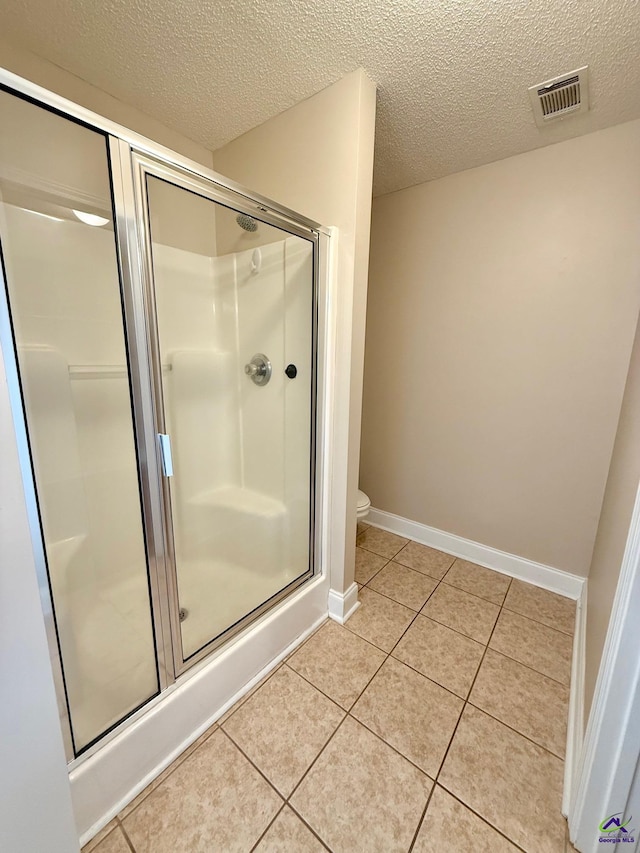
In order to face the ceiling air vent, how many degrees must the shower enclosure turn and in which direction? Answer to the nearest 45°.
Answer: approximately 45° to its left

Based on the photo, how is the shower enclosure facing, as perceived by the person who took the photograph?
facing the viewer and to the right of the viewer

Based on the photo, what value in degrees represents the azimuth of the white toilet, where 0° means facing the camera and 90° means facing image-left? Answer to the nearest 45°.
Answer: approximately 315°

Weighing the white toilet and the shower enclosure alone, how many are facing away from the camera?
0

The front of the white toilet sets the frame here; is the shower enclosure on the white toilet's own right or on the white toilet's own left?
on the white toilet's own right
